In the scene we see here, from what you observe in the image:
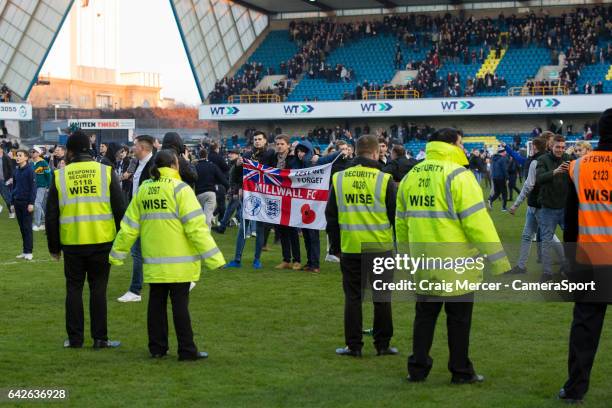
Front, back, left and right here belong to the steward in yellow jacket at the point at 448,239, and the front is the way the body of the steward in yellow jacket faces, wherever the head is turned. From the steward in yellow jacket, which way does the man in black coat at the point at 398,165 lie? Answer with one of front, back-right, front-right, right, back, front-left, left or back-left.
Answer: front-left

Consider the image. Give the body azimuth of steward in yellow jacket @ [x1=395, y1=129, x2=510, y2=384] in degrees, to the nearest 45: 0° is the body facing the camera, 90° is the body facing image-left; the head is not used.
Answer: approximately 225°

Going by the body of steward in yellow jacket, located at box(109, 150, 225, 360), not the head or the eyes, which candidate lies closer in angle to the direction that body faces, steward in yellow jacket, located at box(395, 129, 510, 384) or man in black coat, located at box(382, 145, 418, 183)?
the man in black coat

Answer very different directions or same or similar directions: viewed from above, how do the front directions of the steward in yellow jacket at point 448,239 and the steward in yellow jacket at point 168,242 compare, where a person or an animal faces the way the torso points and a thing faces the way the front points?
same or similar directions

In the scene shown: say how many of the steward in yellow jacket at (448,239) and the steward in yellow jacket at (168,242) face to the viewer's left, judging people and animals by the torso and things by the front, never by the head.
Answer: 0

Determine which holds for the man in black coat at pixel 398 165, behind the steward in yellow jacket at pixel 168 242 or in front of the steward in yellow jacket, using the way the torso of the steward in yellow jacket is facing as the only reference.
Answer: in front

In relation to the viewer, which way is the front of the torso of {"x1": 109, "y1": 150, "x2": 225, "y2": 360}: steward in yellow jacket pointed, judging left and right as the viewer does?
facing away from the viewer and to the right of the viewer

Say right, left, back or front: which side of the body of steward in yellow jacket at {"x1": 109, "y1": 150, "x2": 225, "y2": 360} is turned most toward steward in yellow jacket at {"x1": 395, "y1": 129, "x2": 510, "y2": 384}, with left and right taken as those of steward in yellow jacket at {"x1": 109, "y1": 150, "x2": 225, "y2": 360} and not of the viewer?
right

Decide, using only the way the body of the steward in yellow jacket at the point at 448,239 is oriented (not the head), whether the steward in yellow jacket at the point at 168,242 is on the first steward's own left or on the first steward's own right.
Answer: on the first steward's own left

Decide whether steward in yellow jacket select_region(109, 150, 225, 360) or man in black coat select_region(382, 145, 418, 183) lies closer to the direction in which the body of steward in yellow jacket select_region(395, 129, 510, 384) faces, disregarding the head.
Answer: the man in black coat
